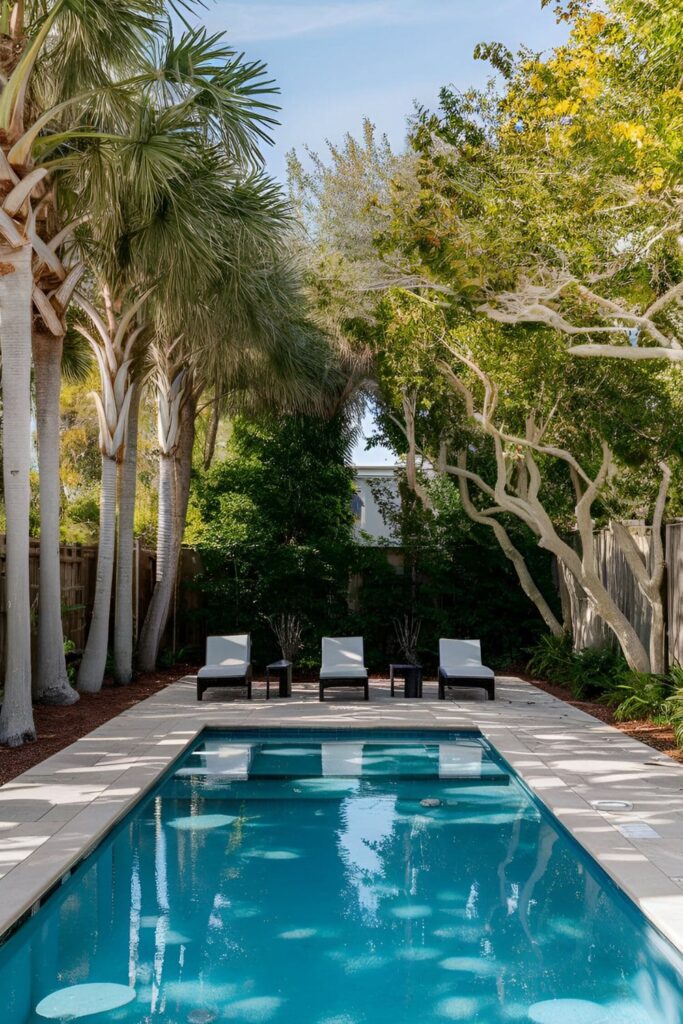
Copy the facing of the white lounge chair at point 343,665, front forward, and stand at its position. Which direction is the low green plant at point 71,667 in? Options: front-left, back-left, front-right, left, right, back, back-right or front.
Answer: right

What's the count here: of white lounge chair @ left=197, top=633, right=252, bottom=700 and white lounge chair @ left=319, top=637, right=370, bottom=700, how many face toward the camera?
2

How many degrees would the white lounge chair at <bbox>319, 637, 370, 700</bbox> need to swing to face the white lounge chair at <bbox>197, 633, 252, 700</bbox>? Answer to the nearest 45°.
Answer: approximately 90° to its right

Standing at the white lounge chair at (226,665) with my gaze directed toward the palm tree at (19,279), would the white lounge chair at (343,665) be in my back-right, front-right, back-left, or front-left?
back-left

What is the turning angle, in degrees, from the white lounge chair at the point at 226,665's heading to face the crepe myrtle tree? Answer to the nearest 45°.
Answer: approximately 90° to its left

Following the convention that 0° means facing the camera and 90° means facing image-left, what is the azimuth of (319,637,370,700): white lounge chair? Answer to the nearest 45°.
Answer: approximately 0°

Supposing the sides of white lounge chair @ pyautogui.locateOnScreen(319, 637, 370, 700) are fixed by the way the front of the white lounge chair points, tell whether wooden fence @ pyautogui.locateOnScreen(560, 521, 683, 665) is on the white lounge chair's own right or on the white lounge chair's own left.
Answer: on the white lounge chair's own left

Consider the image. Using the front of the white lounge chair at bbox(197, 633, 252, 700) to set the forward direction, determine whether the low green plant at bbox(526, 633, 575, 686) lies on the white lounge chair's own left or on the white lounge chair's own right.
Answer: on the white lounge chair's own left

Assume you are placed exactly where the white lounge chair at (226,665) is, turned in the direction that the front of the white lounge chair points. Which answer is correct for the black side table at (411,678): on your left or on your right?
on your left
